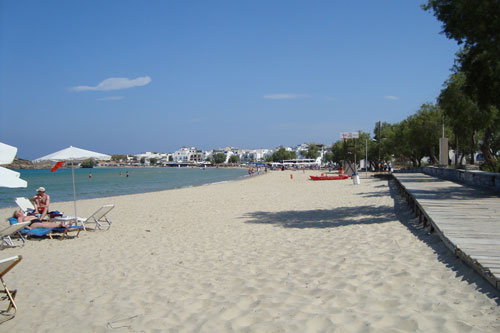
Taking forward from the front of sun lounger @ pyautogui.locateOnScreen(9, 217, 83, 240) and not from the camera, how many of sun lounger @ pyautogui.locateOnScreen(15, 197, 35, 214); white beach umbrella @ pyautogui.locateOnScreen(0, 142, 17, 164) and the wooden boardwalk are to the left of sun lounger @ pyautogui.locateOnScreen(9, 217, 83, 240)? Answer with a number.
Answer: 1

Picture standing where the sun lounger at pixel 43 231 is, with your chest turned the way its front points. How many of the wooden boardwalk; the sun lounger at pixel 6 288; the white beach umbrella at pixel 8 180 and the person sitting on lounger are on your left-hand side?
1

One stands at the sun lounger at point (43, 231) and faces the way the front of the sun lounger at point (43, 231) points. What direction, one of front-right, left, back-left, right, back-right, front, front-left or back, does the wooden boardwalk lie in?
front-right

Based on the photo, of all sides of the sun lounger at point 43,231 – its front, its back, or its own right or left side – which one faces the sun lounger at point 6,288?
right

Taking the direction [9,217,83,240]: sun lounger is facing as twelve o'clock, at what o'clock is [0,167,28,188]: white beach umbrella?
The white beach umbrella is roughly at 3 o'clock from the sun lounger.

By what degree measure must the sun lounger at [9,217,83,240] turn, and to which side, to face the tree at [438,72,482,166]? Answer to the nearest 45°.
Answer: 0° — it already faces it

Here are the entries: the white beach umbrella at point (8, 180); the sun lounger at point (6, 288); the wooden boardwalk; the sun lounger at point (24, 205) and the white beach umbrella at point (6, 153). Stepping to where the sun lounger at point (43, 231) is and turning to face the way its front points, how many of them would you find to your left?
1

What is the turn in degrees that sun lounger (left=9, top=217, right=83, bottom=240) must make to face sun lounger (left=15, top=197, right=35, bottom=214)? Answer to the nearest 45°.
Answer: approximately 90° to its left

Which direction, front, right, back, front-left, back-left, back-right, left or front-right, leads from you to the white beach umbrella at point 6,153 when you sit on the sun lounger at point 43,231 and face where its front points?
right

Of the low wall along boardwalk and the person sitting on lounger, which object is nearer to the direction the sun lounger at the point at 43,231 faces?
the low wall along boardwalk

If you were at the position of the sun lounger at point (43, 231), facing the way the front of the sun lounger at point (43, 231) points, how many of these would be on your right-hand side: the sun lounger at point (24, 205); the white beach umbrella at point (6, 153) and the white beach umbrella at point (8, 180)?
2

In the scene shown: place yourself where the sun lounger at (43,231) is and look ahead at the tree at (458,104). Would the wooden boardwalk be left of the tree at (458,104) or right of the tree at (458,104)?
right
